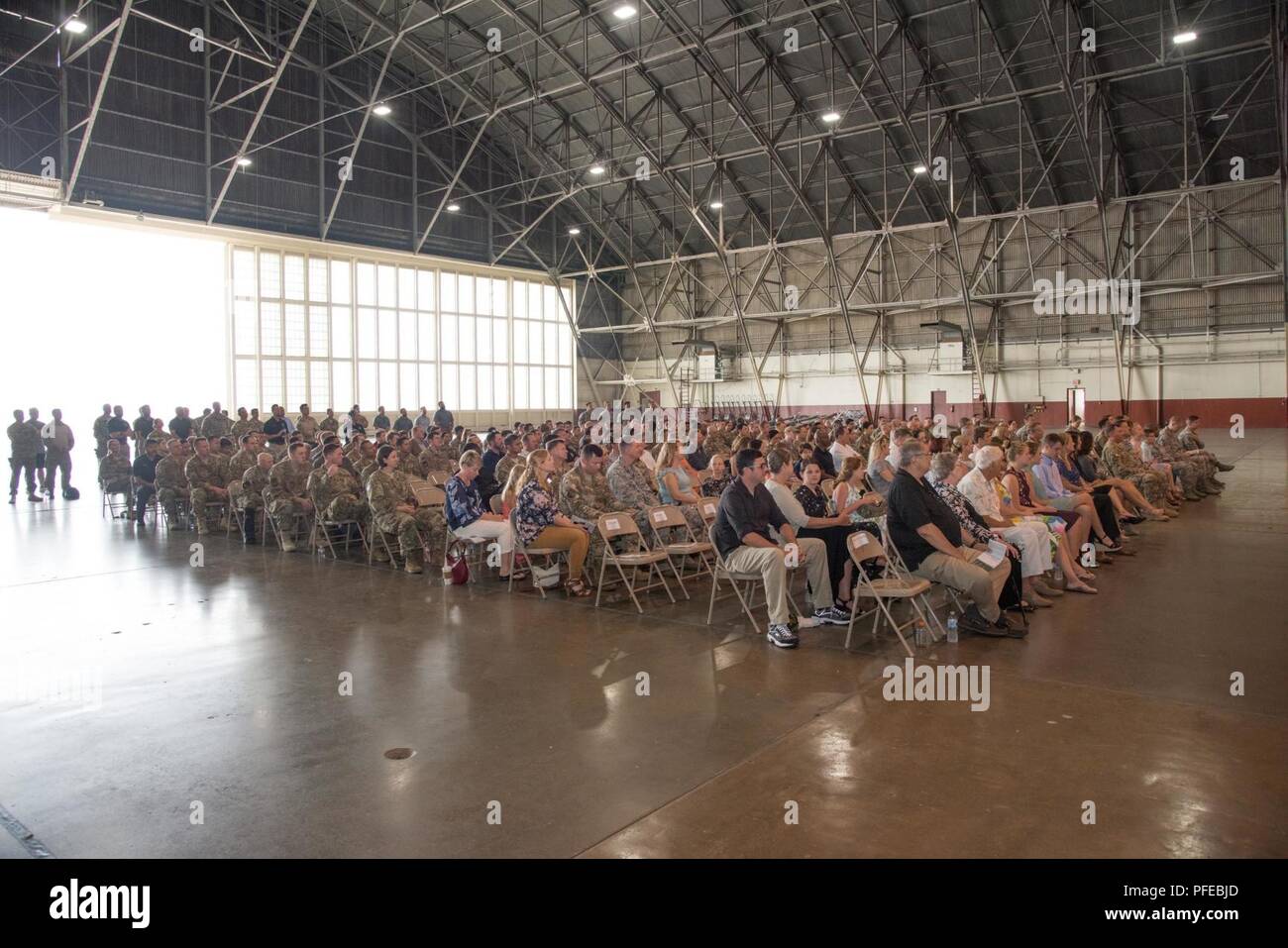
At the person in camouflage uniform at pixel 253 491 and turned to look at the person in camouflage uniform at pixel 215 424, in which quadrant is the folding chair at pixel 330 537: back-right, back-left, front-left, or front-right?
back-right

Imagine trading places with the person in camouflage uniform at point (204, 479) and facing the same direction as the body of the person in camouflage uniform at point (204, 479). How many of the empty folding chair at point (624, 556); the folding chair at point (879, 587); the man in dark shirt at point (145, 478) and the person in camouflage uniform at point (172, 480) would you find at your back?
2
